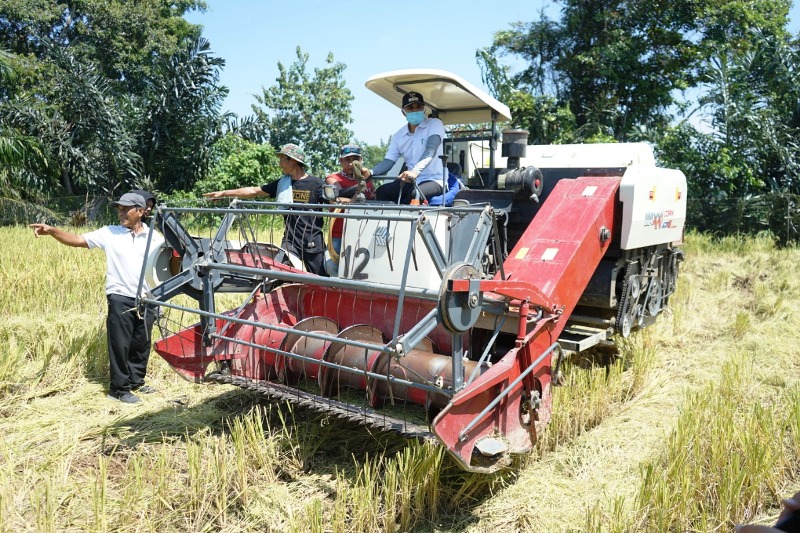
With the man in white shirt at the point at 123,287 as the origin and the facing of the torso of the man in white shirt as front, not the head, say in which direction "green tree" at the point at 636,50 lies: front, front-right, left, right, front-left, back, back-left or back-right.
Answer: back

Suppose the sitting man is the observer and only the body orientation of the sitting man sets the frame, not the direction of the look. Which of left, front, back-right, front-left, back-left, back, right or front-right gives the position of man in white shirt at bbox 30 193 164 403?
front-right

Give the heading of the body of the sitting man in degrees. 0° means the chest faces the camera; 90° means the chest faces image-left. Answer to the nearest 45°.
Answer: approximately 45°

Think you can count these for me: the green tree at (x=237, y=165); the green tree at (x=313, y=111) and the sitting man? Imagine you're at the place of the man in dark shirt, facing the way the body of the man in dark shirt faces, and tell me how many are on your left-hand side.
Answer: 1

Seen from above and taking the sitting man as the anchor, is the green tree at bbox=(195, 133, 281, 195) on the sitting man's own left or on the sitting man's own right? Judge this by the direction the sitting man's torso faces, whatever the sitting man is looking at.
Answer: on the sitting man's own right

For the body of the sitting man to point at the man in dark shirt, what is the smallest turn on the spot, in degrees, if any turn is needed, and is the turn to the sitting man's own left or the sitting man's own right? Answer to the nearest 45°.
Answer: approximately 90° to the sitting man's own right

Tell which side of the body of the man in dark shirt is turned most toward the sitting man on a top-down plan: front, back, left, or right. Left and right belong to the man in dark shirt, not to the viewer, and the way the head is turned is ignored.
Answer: left

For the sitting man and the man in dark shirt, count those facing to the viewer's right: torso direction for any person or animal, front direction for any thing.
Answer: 0

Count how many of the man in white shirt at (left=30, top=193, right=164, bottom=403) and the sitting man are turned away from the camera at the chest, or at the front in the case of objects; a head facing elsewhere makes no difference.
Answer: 0

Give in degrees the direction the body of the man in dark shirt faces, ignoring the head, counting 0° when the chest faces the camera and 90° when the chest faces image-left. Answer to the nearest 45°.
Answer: approximately 45°

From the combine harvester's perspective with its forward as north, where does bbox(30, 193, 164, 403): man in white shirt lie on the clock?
The man in white shirt is roughly at 2 o'clock from the combine harvester.

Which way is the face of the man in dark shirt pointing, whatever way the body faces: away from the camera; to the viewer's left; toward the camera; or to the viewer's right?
to the viewer's left
